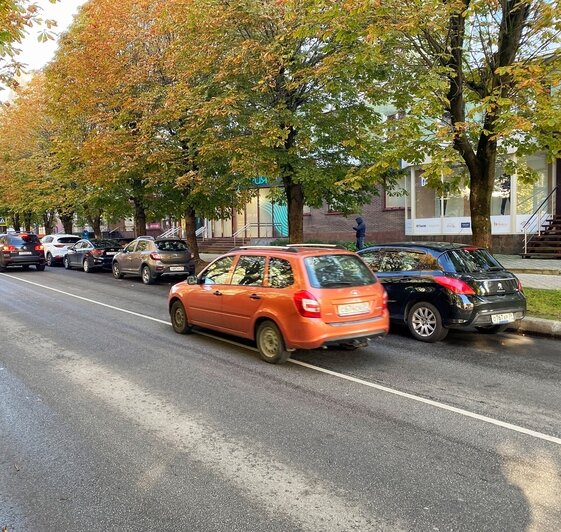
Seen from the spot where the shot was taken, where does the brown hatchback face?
facing away from the viewer and to the left of the viewer

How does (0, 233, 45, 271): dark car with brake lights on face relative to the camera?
away from the camera

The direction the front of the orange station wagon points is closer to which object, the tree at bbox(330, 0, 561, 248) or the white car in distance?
the white car in distance

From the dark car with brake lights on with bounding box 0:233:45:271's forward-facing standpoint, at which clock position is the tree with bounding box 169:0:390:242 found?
The tree is roughly at 5 o'clock from the dark car with brake lights on.

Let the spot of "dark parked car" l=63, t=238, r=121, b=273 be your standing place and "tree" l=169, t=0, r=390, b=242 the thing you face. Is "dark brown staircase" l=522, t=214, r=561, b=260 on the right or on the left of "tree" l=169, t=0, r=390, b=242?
left

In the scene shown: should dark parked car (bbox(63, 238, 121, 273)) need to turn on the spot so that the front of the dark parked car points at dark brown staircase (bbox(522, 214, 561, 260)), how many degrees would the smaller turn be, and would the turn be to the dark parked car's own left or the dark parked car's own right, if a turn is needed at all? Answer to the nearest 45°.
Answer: approximately 180°

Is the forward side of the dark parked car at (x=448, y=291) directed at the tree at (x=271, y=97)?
yes

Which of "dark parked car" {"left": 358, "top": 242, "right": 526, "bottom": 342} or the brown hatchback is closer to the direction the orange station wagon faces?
the brown hatchback

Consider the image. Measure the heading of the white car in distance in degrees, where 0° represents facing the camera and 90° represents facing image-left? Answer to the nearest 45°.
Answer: approximately 135°

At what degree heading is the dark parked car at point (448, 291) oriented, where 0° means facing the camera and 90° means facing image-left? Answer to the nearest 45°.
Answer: approximately 135°

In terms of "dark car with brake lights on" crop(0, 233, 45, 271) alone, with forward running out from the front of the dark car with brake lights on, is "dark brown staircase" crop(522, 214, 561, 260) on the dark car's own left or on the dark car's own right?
on the dark car's own right
